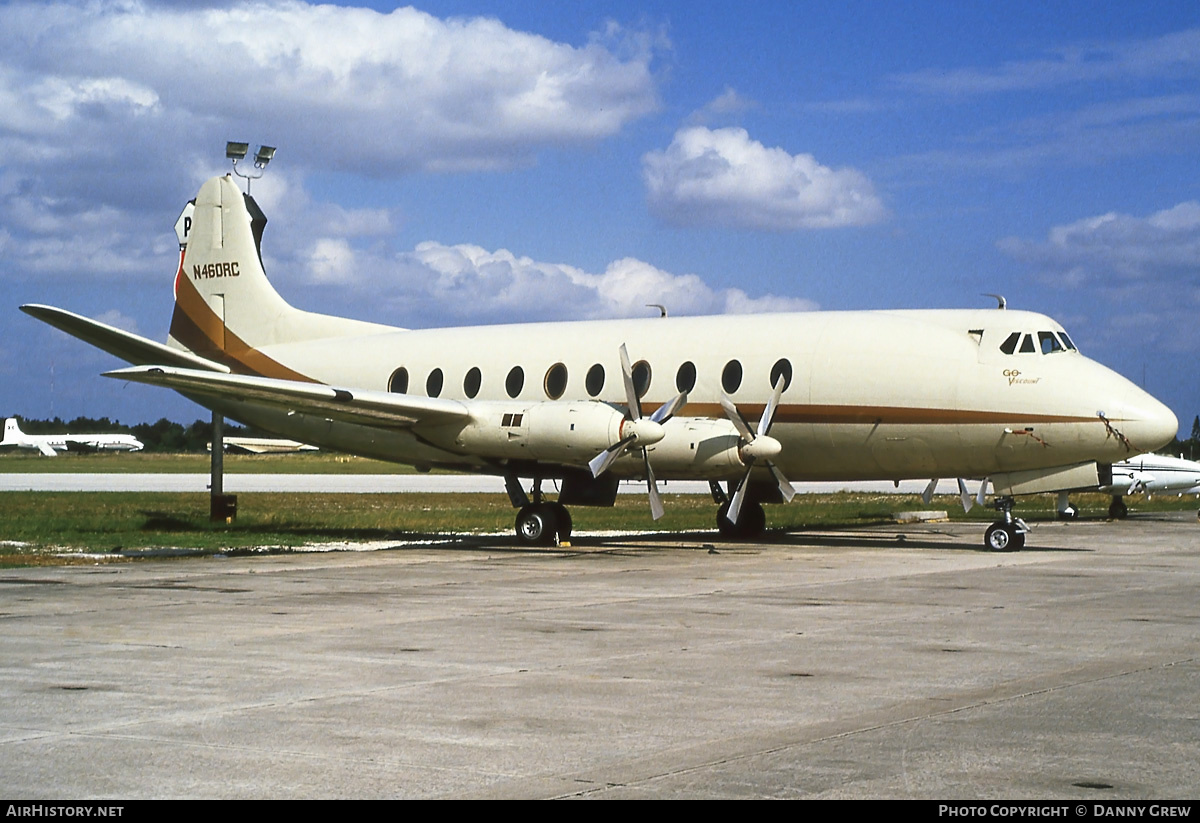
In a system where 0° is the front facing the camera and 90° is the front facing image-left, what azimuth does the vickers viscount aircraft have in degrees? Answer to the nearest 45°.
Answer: approximately 315°

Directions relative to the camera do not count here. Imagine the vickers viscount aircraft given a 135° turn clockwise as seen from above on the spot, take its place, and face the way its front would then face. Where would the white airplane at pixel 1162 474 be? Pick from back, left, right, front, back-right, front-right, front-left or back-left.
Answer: back-right
